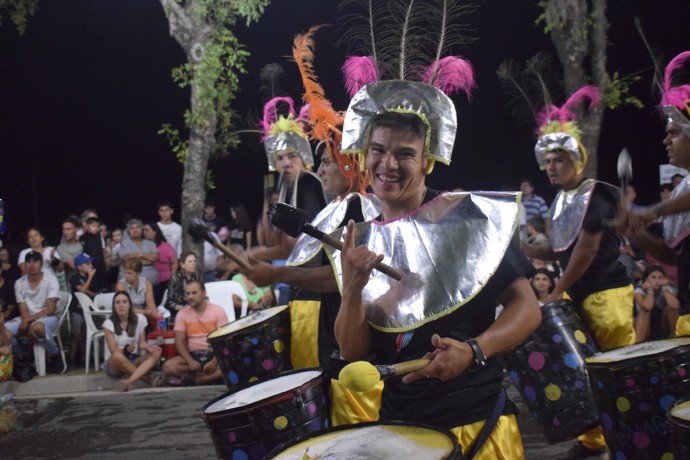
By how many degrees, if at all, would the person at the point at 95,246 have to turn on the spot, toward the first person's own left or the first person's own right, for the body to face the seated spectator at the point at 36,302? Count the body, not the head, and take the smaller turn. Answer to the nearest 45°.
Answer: approximately 90° to the first person's own right

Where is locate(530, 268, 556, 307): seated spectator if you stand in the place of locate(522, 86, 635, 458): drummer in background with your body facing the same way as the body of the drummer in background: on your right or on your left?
on your right

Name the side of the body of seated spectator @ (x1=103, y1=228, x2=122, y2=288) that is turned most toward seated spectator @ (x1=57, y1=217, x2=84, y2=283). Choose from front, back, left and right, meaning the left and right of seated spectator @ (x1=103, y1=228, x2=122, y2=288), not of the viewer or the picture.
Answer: right

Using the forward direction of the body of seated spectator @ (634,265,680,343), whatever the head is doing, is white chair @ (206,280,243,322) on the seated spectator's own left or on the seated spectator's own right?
on the seated spectator's own right

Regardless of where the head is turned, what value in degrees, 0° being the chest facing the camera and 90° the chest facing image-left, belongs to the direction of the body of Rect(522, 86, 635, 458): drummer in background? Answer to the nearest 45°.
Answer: approximately 45°

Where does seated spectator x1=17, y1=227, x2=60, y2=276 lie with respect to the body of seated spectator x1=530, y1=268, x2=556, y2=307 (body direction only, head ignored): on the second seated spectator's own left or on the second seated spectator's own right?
on the second seated spectator's own right
